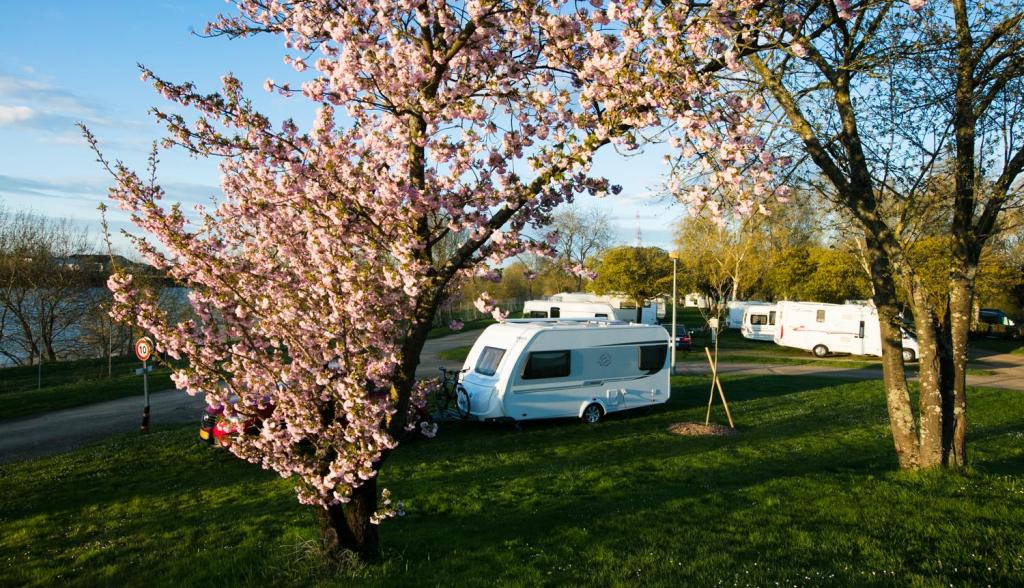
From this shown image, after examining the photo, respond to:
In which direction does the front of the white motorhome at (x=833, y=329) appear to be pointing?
to the viewer's right

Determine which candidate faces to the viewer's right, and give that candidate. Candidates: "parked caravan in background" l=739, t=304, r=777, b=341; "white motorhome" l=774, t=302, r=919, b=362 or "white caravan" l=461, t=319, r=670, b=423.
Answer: "white motorhome" l=774, t=302, r=919, b=362

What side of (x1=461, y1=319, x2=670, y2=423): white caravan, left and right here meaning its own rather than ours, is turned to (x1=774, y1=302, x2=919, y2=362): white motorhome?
back

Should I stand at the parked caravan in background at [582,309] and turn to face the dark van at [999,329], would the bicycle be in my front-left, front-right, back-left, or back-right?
back-right

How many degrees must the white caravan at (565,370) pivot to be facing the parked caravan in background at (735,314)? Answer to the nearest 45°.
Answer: approximately 135° to its right

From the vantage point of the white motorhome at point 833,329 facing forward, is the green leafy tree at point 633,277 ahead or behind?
behind

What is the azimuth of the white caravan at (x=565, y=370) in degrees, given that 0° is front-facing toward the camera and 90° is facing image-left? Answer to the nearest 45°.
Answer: approximately 45°

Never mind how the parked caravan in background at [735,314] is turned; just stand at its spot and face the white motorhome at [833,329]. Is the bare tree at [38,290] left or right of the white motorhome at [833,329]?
right
